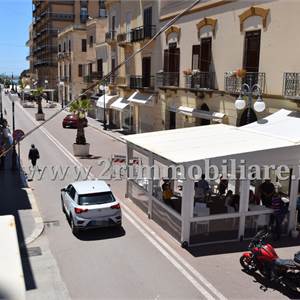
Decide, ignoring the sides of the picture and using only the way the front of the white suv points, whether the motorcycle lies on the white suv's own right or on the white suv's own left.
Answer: on the white suv's own right

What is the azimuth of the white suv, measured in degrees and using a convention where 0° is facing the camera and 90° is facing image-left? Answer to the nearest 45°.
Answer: approximately 180°

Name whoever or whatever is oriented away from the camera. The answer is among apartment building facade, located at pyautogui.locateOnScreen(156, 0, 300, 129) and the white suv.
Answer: the white suv

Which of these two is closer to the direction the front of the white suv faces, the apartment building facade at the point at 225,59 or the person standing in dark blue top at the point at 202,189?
the apartment building facade

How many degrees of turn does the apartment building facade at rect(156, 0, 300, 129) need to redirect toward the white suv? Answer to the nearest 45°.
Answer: approximately 45° to its left

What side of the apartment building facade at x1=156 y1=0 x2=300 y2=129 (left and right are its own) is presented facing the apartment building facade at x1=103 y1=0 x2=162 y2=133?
right

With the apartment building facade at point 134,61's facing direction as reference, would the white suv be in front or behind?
in front

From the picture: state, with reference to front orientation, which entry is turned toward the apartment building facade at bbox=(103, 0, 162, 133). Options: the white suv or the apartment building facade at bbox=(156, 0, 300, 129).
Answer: the white suv

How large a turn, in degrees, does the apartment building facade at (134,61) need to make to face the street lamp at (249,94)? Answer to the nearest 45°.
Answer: approximately 45° to its left

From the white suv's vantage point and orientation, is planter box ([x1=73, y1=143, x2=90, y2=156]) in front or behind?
in front
